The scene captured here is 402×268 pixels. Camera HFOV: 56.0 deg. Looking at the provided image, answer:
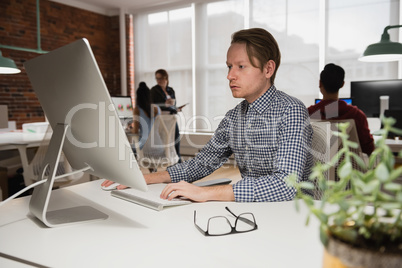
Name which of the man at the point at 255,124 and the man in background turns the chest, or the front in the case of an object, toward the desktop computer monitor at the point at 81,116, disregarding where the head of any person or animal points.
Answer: the man

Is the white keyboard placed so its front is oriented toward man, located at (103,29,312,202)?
yes

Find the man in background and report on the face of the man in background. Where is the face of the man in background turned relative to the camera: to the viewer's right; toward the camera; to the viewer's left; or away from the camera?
away from the camera

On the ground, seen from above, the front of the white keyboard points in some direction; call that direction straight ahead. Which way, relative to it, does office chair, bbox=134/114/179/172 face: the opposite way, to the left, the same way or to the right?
to the left

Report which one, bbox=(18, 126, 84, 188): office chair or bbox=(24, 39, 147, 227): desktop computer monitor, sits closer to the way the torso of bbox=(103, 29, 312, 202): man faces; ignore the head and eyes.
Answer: the desktop computer monitor

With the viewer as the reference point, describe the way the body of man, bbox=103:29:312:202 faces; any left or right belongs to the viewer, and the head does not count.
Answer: facing the viewer and to the left of the viewer

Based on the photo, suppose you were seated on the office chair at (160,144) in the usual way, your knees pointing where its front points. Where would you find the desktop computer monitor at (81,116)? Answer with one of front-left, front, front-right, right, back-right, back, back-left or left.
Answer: back-left

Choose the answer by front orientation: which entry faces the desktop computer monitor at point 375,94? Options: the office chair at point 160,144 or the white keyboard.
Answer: the white keyboard

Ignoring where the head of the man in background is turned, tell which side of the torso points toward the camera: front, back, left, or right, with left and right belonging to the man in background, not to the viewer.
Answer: back

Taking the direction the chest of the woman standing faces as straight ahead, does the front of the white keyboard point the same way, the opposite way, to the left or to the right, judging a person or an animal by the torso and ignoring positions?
to the left

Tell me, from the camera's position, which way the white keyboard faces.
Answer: facing away from the viewer and to the right of the viewer

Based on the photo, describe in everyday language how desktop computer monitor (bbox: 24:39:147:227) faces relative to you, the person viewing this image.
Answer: facing away from the viewer and to the right of the viewer
